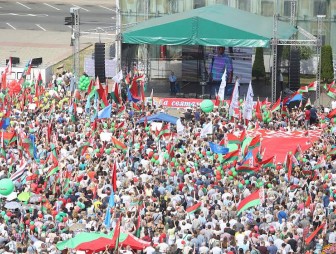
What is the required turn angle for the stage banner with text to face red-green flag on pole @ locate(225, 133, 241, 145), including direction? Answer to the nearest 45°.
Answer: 0° — it already faces it

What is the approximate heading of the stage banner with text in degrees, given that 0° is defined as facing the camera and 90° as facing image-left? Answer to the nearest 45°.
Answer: approximately 0°

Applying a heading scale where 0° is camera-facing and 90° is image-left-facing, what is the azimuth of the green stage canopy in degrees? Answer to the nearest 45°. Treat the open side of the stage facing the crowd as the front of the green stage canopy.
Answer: approximately 0°

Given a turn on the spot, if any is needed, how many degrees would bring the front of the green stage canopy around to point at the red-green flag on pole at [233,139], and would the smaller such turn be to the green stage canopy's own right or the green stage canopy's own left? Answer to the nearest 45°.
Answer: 0° — it already faces it

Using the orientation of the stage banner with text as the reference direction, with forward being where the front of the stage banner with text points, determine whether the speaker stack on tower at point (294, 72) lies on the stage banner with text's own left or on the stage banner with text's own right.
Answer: on the stage banner with text's own left

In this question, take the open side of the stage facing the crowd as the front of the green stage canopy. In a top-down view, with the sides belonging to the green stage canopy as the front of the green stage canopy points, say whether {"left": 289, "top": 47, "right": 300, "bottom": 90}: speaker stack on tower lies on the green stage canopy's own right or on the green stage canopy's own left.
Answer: on the green stage canopy's own left

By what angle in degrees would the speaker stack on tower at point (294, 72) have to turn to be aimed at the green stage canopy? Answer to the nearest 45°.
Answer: approximately 90° to its right

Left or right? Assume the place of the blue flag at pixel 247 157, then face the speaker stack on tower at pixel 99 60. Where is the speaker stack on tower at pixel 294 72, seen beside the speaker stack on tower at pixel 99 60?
right

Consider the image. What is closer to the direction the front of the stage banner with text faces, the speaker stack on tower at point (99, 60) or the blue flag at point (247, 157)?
the blue flag

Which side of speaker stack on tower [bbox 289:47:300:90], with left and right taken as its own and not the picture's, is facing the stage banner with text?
right
